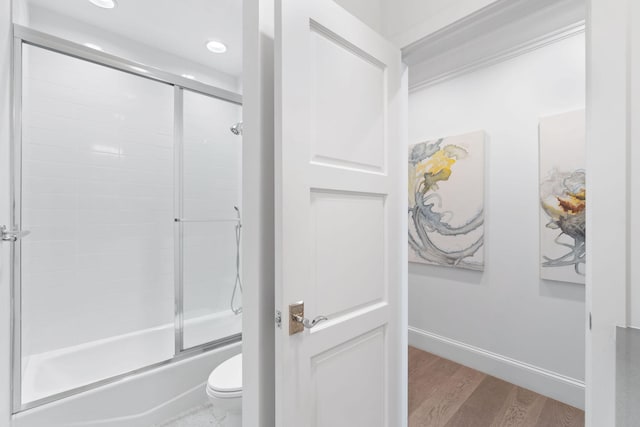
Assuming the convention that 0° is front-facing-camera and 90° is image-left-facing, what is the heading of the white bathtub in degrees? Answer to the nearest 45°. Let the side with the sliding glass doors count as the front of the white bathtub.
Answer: approximately 315°

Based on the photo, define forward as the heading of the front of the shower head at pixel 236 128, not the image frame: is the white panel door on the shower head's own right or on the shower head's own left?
on the shower head's own left

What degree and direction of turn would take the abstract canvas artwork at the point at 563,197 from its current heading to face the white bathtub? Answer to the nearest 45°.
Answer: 0° — it already faces it
